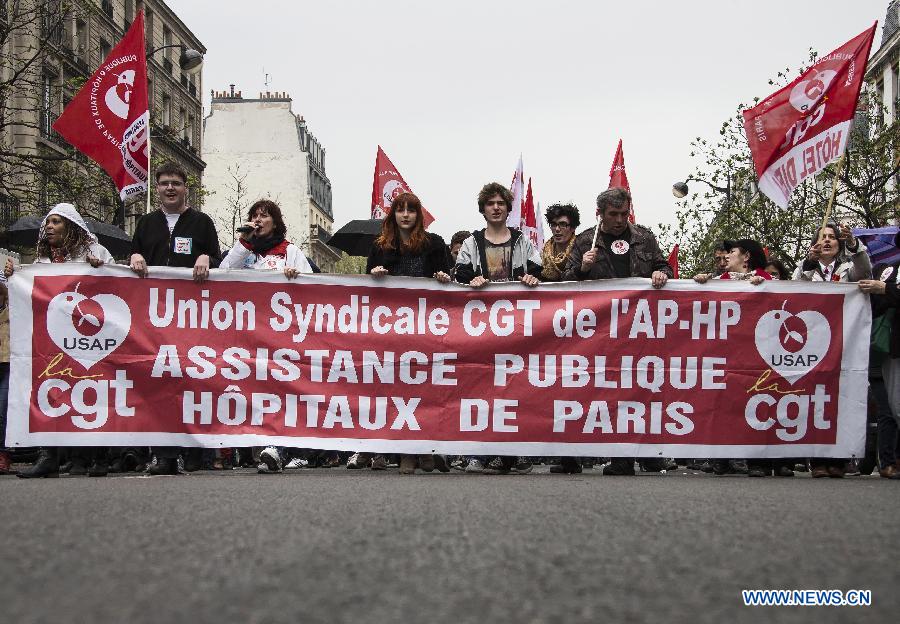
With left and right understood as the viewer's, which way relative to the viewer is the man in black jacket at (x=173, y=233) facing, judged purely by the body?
facing the viewer

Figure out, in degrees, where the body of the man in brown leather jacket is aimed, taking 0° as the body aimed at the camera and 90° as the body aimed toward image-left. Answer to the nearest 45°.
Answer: approximately 0°

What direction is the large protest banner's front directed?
toward the camera

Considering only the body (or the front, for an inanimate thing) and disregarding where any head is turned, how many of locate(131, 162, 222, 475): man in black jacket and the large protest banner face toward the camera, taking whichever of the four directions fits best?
2

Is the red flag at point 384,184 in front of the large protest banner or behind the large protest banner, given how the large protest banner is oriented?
behind

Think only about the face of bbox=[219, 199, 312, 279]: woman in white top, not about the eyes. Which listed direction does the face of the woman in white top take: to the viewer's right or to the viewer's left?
to the viewer's left

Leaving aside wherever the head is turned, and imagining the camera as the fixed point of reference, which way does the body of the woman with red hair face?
toward the camera

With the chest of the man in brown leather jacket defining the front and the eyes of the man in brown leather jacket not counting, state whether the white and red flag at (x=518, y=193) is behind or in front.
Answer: behind

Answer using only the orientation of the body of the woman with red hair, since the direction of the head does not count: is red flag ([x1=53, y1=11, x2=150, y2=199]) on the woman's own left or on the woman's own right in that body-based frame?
on the woman's own right

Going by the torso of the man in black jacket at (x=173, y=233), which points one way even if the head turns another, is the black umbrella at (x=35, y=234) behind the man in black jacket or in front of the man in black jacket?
behind
